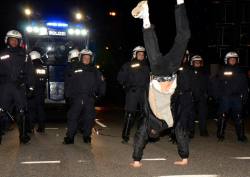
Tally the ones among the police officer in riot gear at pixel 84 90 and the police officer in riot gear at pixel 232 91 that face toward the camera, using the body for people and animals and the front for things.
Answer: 2

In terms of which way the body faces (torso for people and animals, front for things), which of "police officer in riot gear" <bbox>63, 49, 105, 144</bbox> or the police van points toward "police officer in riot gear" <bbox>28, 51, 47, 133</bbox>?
the police van

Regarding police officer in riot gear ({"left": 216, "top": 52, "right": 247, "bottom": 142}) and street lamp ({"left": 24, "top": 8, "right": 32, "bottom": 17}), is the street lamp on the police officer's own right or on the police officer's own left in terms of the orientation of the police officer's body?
on the police officer's own right

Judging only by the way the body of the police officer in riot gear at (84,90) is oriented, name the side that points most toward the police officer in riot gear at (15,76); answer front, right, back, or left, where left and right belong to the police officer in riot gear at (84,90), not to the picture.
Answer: right

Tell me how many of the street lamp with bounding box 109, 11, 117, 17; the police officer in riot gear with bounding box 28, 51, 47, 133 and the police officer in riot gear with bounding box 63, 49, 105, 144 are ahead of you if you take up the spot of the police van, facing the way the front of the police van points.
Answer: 2

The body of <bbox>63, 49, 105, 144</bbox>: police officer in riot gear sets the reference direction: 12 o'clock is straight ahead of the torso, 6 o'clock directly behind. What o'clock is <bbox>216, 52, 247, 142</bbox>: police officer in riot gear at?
<bbox>216, 52, 247, 142</bbox>: police officer in riot gear is roughly at 9 o'clock from <bbox>63, 49, 105, 144</bbox>: police officer in riot gear.

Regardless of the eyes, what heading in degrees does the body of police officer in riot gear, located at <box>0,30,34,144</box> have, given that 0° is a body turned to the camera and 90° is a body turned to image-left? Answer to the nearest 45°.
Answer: approximately 0°

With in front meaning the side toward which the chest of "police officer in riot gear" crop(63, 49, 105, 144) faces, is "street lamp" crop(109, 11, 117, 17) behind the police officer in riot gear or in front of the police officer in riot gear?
behind

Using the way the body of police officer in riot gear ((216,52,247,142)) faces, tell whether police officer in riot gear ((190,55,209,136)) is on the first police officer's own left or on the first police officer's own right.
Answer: on the first police officer's own right

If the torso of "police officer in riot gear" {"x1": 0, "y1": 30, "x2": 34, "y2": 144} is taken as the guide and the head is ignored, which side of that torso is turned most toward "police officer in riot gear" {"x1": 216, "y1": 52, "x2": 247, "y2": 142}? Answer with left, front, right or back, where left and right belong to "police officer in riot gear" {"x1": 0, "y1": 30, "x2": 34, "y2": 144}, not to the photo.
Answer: left

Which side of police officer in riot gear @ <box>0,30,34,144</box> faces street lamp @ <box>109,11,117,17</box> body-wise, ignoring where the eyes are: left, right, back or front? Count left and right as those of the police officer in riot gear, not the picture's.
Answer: back
